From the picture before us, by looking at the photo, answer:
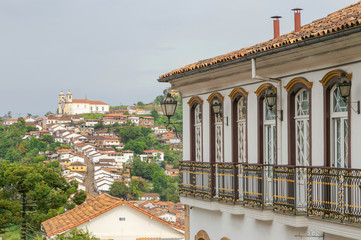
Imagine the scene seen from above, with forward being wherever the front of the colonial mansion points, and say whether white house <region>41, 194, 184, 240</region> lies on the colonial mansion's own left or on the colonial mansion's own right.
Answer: on the colonial mansion's own right

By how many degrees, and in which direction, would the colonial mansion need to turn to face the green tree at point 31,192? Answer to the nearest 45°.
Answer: approximately 90° to its right

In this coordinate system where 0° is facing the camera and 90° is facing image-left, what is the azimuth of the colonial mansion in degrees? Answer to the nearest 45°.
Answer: approximately 45°

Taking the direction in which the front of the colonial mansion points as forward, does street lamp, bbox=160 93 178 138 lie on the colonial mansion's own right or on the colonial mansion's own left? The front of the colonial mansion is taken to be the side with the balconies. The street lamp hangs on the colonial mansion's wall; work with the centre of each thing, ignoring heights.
on the colonial mansion's own right
